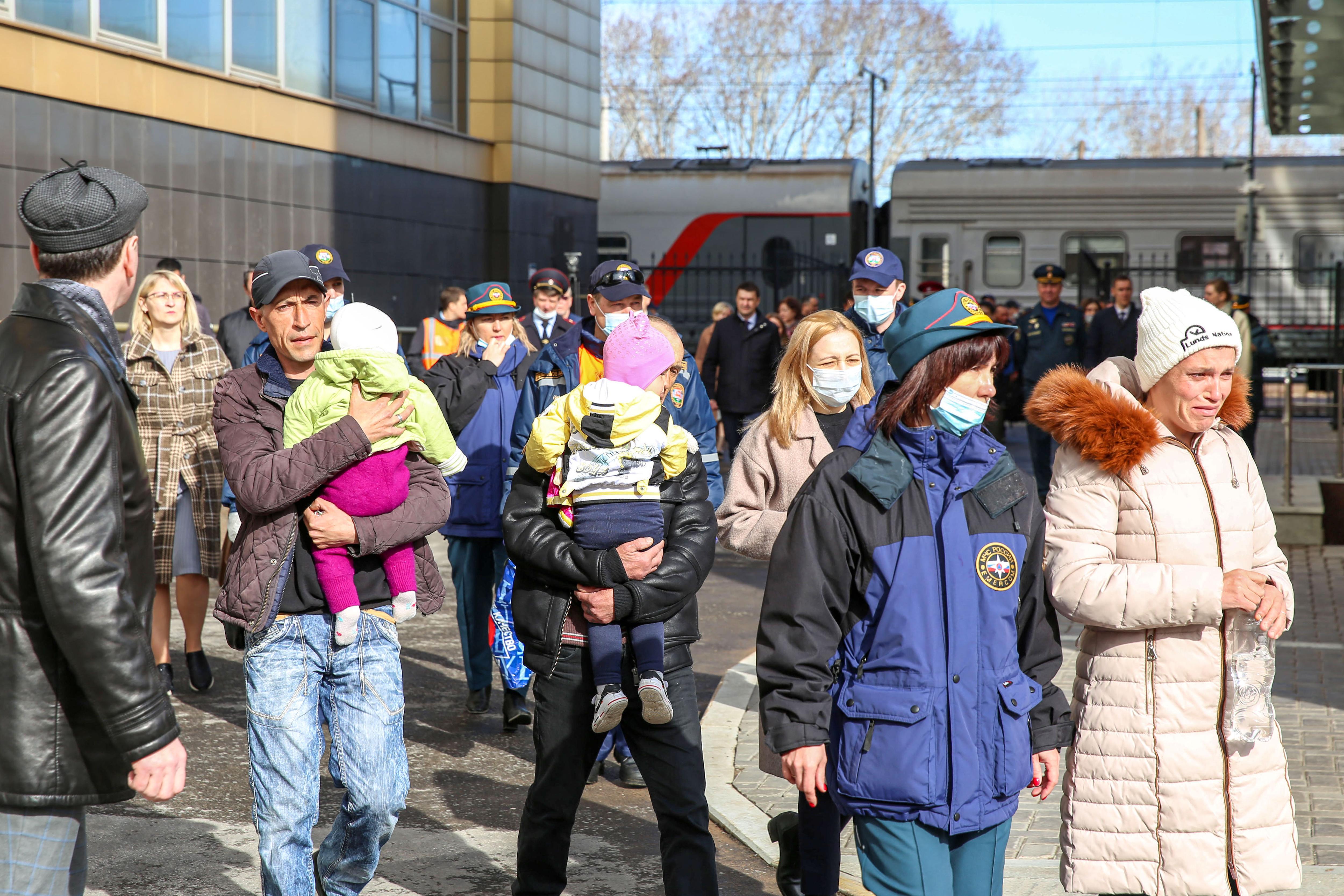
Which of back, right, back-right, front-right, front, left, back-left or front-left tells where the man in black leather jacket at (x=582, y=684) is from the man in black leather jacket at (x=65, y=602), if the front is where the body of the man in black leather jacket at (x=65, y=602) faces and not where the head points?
front

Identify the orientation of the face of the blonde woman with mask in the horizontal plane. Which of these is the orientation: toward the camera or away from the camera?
toward the camera

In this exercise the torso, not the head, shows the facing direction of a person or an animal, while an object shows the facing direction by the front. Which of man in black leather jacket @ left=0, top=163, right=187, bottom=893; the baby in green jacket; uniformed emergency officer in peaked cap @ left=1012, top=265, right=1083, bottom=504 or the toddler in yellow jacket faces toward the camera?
the uniformed emergency officer in peaked cap

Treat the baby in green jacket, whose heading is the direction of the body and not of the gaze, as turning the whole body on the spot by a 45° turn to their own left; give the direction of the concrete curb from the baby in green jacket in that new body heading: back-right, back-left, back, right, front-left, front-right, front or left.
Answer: right

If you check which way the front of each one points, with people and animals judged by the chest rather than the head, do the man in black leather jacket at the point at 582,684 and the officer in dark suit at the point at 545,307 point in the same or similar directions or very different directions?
same or similar directions

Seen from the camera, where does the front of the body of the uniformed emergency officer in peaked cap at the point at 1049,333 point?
toward the camera

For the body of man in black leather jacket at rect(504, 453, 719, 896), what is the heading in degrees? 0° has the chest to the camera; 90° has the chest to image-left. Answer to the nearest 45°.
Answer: approximately 0°

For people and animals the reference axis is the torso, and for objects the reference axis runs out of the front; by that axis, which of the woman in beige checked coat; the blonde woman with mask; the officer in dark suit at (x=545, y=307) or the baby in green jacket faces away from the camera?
the baby in green jacket

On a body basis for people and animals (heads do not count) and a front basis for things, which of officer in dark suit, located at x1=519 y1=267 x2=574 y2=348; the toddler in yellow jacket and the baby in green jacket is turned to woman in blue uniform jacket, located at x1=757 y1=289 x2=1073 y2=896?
the officer in dark suit

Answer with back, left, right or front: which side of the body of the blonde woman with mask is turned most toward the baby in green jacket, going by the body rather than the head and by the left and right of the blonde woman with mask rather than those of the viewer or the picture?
right

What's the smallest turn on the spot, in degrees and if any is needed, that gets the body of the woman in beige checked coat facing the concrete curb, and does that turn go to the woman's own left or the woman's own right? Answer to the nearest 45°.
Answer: approximately 45° to the woman's own left

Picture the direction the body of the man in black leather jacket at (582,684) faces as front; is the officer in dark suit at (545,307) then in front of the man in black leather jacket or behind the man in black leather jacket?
behind

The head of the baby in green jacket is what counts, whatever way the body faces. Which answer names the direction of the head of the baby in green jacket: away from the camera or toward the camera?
away from the camera

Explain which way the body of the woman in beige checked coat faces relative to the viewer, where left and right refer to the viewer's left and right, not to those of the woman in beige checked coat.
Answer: facing the viewer

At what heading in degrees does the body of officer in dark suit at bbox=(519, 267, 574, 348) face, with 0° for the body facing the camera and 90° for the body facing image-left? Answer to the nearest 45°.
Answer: approximately 0°

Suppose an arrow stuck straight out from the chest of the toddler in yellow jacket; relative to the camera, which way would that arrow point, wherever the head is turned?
away from the camera

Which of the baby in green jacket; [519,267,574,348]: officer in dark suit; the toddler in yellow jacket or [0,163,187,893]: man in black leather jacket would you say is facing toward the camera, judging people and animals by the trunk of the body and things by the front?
the officer in dark suit

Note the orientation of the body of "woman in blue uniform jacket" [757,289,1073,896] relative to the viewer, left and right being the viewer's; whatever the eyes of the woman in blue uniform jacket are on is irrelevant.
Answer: facing the viewer and to the right of the viewer

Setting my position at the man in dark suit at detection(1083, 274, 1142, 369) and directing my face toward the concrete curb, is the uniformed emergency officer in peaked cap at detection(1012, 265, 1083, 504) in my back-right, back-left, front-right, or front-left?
front-right
